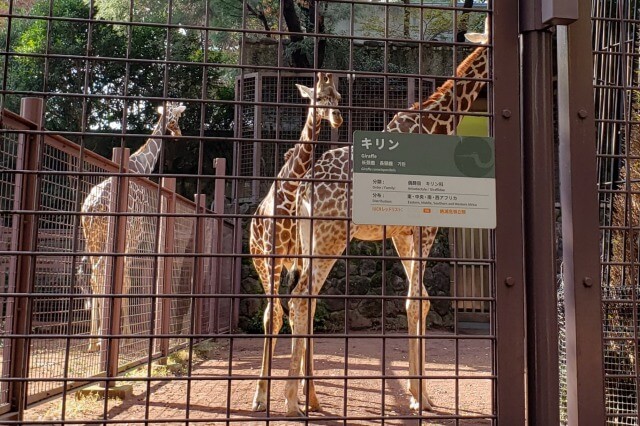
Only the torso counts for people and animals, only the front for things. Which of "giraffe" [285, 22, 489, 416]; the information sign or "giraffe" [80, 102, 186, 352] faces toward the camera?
the information sign

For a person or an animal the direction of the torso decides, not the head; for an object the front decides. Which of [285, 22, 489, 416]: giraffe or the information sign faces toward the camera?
the information sign

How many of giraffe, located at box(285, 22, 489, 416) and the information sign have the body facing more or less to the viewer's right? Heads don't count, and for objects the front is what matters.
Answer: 1

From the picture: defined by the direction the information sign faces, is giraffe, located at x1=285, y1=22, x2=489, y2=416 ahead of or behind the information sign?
behind

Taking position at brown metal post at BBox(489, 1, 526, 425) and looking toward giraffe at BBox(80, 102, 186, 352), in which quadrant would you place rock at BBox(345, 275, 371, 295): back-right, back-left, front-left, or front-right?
front-right

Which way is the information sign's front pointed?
toward the camera

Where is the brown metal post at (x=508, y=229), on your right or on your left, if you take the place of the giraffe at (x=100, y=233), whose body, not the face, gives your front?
on your right

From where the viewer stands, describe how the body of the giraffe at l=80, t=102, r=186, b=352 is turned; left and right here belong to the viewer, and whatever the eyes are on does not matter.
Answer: facing away from the viewer and to the right of the viewer

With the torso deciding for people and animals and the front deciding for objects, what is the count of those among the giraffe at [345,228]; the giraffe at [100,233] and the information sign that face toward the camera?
1

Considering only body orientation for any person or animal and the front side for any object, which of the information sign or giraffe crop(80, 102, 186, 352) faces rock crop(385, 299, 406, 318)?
the giraffe

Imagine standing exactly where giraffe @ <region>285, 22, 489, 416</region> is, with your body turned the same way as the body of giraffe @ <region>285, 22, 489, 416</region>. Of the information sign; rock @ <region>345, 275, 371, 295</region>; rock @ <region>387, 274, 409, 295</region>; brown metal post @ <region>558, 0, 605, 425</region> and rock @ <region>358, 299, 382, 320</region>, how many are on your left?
3

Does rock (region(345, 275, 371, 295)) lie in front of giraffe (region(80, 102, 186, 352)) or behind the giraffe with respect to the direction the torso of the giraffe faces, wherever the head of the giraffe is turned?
in front

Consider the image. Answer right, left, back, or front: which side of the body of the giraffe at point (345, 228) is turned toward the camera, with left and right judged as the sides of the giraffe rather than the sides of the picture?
right

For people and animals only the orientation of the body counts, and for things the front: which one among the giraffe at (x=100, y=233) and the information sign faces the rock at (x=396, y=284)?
the giraffe
